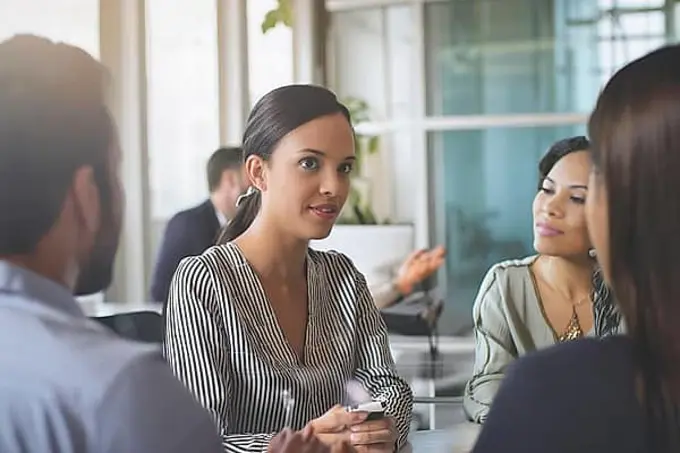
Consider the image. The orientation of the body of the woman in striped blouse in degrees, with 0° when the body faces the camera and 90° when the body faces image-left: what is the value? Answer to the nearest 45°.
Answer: approximately 315°

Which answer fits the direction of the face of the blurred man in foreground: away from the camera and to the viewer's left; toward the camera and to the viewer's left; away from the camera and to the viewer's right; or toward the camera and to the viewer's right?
away from the camera and to the viewer's right

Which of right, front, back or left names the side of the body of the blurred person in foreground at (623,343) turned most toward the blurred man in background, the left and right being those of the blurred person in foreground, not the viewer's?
front

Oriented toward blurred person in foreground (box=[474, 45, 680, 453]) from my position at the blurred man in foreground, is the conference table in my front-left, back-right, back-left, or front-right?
front-left

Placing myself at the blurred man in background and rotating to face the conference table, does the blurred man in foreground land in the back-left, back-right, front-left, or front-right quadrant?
front-right

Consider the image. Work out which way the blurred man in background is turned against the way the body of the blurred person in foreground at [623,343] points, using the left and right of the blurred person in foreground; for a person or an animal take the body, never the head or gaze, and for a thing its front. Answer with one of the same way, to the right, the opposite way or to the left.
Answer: to the right

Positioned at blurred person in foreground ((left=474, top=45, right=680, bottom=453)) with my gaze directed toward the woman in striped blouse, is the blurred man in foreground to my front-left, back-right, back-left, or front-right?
front-left

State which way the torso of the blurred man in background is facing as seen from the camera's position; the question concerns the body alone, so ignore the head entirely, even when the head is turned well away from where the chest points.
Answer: to the viewer's right

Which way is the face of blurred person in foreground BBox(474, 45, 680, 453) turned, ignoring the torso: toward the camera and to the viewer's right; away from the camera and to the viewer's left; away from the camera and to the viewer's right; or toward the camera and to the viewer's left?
away from the camera and to the viewer's left

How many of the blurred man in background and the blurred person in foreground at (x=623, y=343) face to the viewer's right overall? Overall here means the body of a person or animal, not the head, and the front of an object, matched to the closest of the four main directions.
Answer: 1

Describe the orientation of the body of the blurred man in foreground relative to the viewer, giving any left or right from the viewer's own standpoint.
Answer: facing away from the viewer and to the right of the viewer

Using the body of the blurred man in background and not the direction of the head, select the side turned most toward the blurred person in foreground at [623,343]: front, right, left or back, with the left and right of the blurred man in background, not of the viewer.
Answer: right
